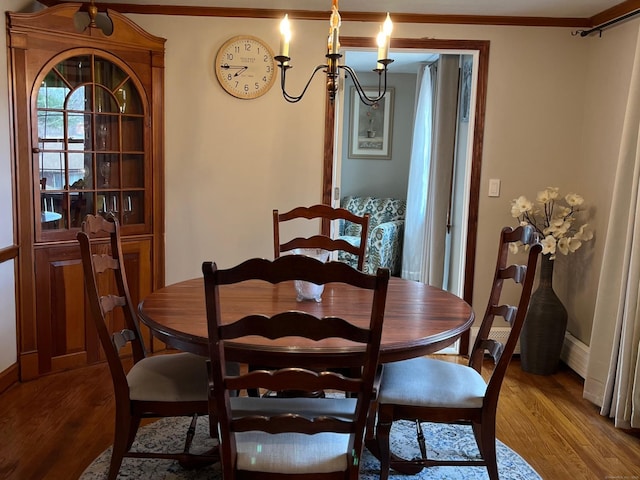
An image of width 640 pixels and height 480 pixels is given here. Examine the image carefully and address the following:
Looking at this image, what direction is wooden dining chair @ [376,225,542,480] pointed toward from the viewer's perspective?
to the viewer's left

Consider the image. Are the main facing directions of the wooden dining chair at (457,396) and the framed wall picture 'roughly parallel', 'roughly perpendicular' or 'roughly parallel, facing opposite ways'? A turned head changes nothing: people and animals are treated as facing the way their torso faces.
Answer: roughly perpendicular

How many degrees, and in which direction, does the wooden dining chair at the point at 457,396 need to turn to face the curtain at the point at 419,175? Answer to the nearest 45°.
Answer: approximately 90° to its right

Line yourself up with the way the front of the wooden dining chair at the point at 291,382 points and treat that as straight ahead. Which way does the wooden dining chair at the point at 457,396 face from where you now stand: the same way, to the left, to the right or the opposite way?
to the left

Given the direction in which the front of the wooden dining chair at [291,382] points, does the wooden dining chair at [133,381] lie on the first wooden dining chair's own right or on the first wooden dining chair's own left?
on the first wooden dining chair's own left

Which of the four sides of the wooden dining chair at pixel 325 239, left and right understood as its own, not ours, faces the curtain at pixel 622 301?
left

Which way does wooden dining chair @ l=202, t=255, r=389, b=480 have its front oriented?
away from the camera

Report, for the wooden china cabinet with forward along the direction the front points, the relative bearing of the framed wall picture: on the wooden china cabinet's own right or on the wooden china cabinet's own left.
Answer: on the wooden china cabinet's own left

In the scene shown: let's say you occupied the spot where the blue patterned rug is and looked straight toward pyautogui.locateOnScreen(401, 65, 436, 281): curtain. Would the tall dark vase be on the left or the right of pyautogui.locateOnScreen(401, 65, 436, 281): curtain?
right
